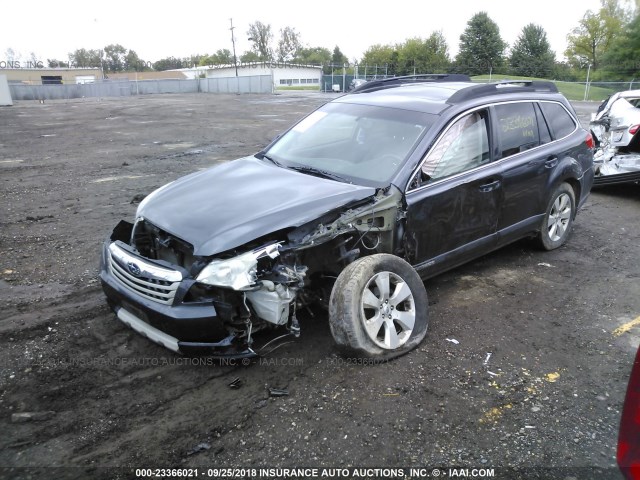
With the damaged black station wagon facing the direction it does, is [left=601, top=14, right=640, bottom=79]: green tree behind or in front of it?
behind

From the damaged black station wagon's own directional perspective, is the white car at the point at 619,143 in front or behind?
behind

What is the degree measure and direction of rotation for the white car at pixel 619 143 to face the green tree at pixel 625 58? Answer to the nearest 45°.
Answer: approximately 45° to its left

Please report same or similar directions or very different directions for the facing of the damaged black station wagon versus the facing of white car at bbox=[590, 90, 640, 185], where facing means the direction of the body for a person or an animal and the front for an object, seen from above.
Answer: very different directions

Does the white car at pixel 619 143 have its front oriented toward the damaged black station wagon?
no

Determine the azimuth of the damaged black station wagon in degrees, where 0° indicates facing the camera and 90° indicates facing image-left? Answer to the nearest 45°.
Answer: approximately 45°
